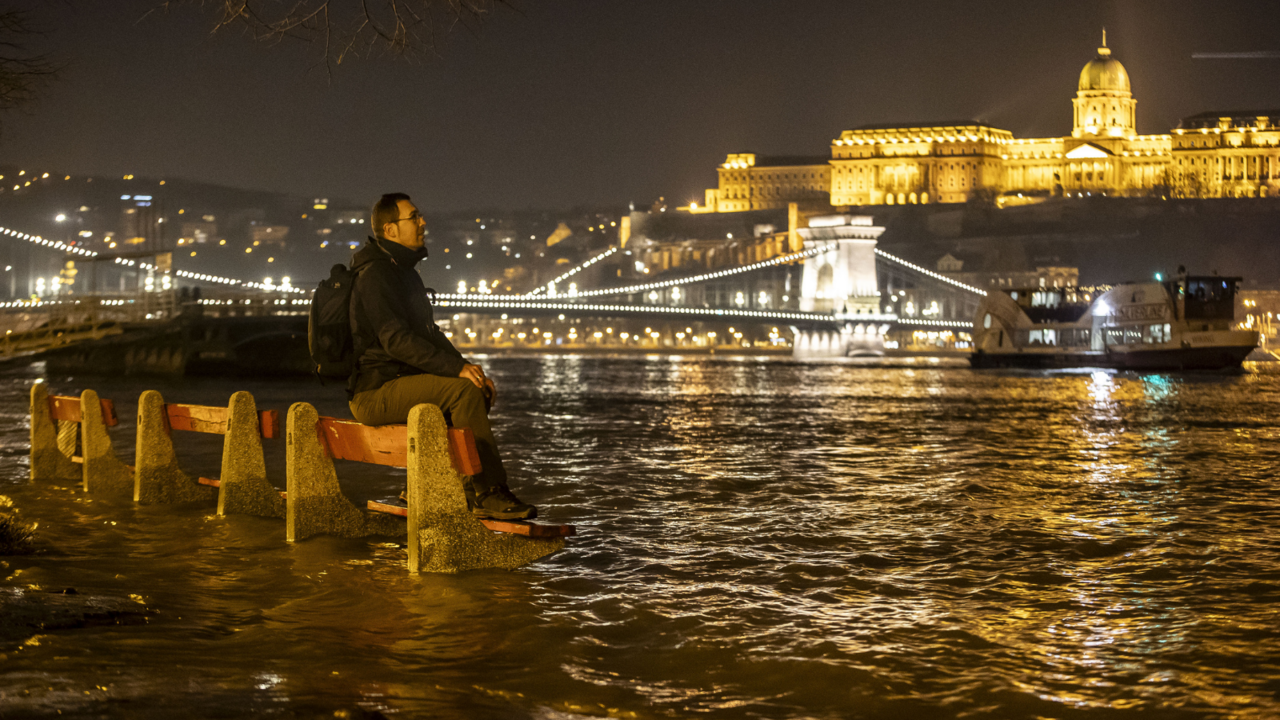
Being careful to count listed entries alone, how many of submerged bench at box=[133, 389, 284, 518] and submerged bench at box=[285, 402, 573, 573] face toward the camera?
0

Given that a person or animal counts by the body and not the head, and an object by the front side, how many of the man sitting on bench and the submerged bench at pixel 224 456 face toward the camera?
0

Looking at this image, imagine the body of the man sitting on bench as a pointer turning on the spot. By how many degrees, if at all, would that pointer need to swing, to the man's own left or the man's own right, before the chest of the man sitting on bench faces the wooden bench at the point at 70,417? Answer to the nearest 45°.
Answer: approximately 135° to the man's own left

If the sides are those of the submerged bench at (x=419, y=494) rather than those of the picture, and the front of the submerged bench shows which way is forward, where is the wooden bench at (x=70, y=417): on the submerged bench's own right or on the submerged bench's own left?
on the submerged bench's own left

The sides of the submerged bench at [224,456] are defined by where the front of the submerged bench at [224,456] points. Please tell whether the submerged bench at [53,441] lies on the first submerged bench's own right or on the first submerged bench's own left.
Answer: on the first submerged bench's own left

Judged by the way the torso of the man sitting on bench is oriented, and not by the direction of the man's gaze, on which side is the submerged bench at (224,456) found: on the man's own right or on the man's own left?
on the man's own left

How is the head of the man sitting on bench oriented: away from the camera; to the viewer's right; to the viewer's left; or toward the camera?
to the viewer's right

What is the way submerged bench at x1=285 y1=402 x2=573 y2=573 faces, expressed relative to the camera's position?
facing away from the viewer and to the right of the viewer

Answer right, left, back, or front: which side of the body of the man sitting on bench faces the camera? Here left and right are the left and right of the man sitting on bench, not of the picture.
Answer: right

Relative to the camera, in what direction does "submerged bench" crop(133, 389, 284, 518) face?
facing away from the viewer and to the right of the viewer

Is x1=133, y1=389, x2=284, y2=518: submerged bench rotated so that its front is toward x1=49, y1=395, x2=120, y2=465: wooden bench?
no

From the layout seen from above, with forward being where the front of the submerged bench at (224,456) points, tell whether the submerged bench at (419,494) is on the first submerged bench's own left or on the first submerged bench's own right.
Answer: on the first submerged bench's own right
